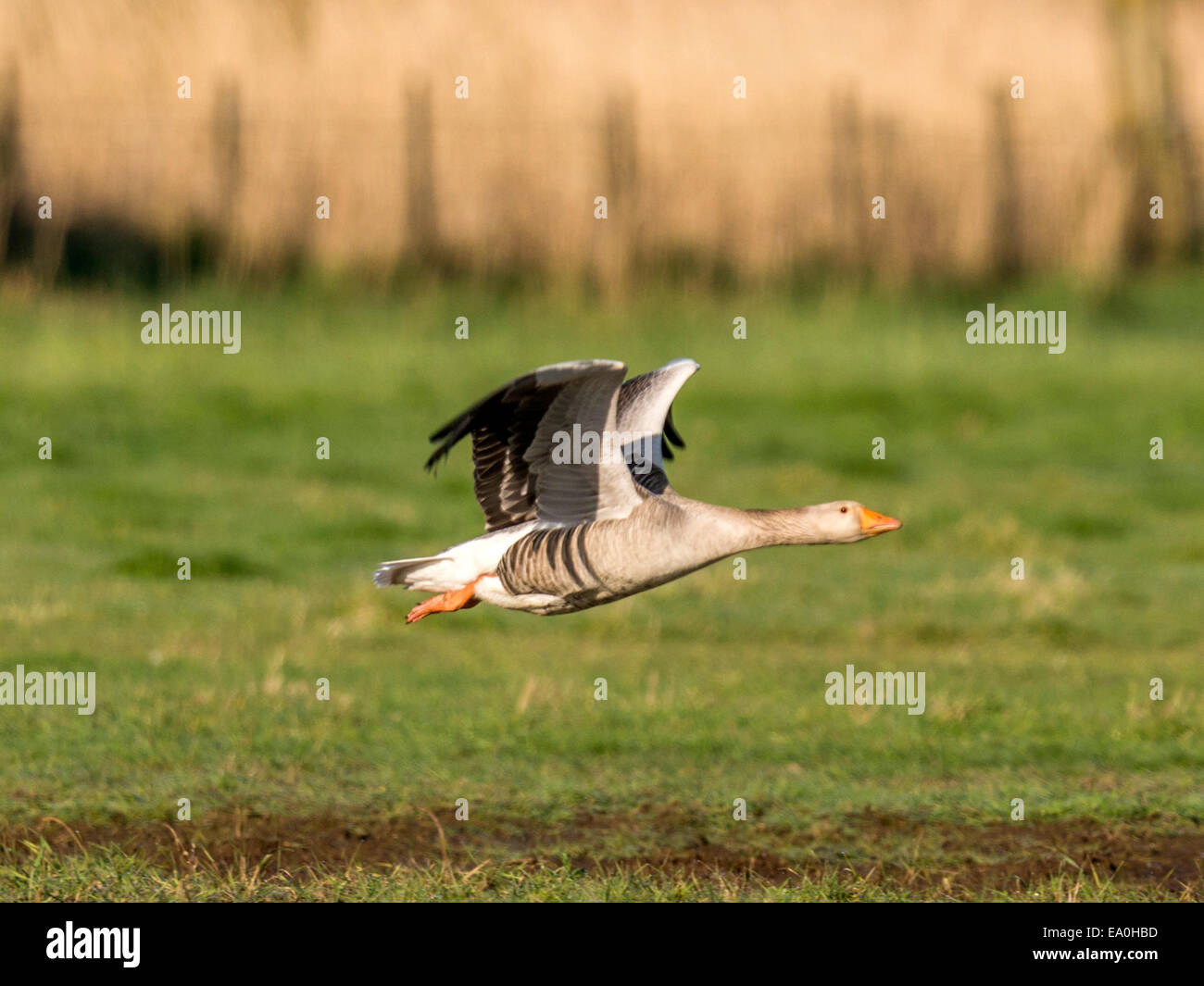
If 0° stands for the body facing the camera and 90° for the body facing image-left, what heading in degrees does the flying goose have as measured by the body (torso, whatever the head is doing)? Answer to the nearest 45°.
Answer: approximately 270°
